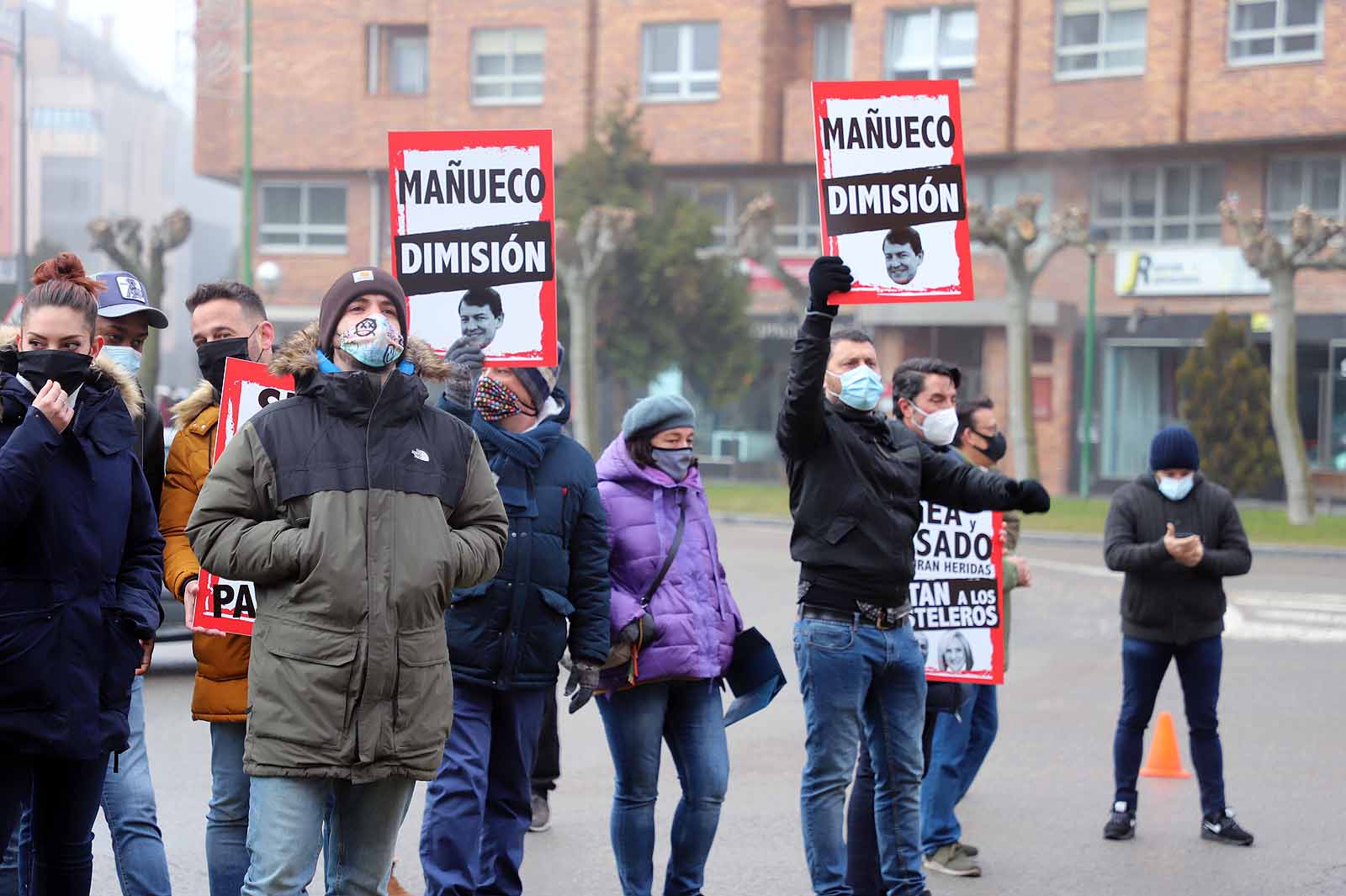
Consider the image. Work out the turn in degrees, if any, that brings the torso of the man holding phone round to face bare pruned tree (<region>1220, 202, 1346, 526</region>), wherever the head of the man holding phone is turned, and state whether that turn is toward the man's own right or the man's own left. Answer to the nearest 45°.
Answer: approximately 180°

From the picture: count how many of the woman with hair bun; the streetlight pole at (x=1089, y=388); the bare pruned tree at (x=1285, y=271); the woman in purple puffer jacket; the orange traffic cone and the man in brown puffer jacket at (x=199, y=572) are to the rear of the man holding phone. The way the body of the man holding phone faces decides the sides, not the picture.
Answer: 3

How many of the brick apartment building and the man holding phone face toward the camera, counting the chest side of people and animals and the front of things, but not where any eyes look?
2

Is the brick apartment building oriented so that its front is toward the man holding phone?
yes

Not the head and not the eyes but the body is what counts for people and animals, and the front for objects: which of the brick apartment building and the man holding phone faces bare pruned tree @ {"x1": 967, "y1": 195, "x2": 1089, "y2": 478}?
the brick apartment building

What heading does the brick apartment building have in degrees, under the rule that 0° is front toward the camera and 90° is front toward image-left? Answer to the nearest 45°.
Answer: approximately 0°

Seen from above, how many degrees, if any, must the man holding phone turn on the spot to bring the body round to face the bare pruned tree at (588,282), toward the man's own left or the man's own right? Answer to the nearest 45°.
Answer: approximately 135° to the man's own right

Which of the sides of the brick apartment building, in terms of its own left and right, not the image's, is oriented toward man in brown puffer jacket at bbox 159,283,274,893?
front

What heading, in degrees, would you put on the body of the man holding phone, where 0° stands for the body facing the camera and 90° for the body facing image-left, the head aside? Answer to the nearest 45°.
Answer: approximately 0°

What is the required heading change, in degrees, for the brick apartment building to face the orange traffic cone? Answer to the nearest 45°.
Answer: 0° — it already faces it

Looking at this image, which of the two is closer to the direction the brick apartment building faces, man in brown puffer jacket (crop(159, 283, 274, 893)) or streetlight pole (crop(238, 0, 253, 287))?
the man in brown puffer jacket

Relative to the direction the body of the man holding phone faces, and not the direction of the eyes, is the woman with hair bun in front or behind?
in front

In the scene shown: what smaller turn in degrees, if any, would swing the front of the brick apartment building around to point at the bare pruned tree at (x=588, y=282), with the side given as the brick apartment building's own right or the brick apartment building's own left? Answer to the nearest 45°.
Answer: approximately 45° to the brick apartment building's own right

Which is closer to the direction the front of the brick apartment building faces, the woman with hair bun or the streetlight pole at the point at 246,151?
the woman with hair bun

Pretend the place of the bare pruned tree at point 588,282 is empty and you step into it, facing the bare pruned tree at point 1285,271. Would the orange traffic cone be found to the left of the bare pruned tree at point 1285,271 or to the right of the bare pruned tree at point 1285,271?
right
